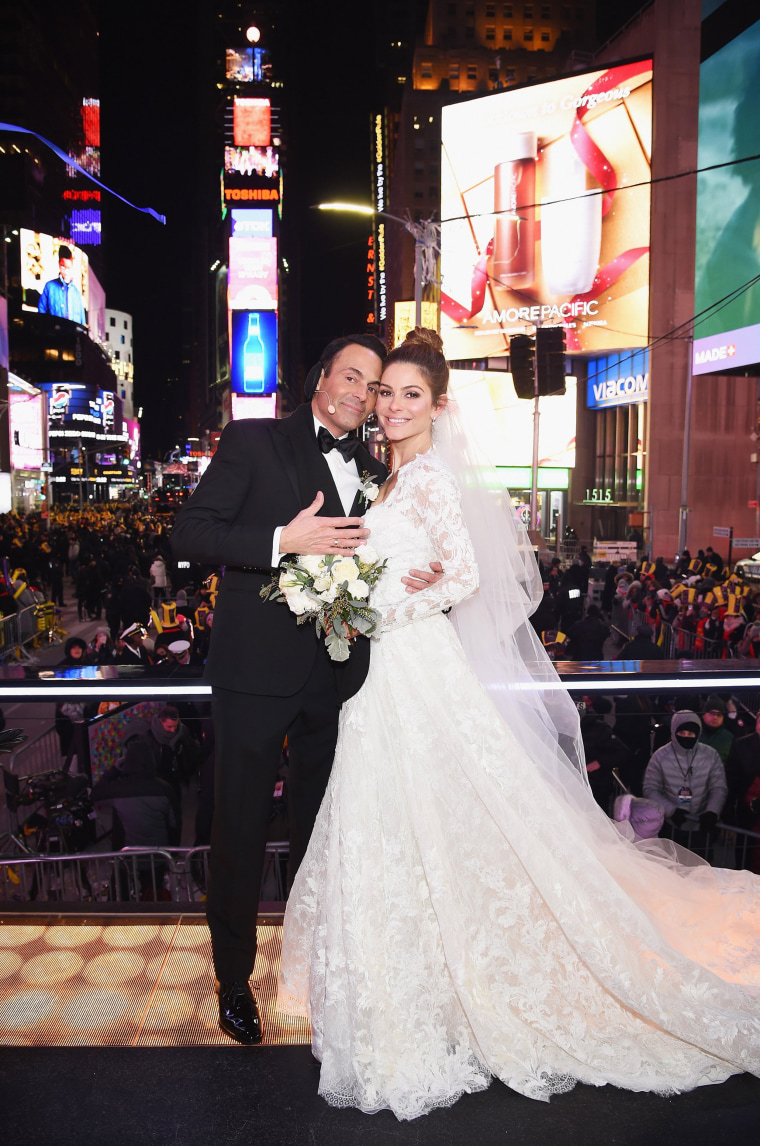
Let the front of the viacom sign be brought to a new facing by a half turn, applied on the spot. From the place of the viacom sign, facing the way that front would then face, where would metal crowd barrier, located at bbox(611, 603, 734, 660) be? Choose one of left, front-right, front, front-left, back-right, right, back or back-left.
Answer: back-right

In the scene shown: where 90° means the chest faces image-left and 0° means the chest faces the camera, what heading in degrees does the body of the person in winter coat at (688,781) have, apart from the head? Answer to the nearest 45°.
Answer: approximately 0°

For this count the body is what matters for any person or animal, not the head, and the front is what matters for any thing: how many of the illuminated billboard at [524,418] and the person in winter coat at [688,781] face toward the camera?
2

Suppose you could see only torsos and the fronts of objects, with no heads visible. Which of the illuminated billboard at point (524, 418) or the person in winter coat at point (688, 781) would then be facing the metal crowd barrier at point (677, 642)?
the illuminated billboard

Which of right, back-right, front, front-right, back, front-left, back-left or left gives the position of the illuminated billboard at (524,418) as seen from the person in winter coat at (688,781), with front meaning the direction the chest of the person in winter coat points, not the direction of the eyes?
back

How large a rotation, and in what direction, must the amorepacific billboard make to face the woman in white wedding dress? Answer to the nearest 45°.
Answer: approximately 45° to its left

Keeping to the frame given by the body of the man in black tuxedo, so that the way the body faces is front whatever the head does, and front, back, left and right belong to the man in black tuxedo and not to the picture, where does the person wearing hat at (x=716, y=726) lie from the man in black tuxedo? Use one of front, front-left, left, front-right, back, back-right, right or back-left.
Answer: left

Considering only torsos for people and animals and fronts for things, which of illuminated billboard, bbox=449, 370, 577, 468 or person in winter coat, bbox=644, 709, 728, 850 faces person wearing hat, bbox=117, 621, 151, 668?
the illuminated billboard

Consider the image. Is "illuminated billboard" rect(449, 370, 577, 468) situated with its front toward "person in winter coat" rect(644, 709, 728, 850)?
yes
